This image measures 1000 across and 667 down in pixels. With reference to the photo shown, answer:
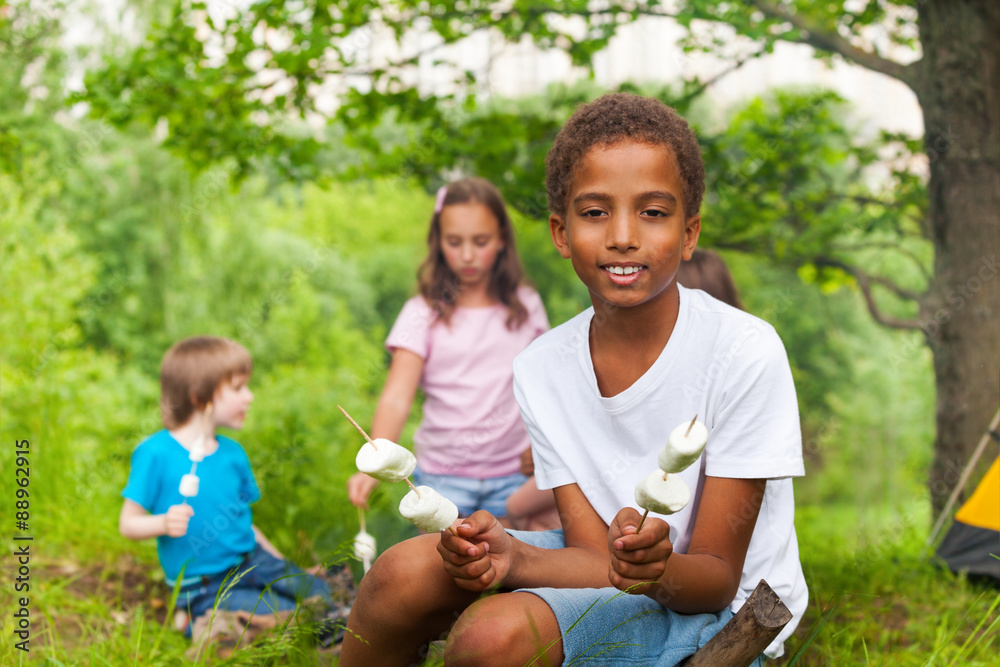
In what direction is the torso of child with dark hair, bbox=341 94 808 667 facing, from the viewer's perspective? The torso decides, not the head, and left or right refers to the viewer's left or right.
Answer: facing the viewer and to the left of the viewer

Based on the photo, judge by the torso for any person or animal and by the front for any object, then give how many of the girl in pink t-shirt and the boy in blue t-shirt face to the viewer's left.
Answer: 0

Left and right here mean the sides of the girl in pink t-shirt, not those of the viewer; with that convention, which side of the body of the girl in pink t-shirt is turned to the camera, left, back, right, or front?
front

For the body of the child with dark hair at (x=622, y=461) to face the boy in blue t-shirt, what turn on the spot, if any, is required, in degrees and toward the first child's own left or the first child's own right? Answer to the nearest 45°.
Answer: approximately 90° to the first child's own right

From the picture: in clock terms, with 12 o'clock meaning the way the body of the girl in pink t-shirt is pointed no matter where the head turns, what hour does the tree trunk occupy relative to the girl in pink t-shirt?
The tree trunk is roughly at 9 o'clock from the girl in pink t-shirt.

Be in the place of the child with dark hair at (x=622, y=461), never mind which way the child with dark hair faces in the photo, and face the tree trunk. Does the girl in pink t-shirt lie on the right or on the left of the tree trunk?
left

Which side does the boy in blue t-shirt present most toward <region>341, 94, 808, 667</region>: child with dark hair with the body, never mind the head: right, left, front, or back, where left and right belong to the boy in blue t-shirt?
front

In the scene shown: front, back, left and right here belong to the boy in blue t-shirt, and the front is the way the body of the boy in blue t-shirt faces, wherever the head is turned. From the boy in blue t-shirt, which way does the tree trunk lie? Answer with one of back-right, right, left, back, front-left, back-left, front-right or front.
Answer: front-left

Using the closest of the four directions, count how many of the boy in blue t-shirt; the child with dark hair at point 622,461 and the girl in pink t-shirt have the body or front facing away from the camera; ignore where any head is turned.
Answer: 0

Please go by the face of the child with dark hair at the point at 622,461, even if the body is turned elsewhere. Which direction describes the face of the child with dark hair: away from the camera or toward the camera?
toward the camera

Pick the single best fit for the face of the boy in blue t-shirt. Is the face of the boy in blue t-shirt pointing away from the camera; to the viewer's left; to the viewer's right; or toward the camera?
to the viewer's right

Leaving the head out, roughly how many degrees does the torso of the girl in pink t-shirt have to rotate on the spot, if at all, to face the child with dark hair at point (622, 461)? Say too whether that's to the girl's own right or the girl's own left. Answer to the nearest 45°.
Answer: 0° — they already face them

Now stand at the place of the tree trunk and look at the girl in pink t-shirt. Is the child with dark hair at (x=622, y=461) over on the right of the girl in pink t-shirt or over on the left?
left

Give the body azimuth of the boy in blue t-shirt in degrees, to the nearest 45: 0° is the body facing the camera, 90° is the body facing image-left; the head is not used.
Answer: approximately 315°

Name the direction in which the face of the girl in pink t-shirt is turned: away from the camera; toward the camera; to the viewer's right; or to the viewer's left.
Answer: toward the camera
